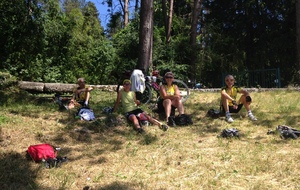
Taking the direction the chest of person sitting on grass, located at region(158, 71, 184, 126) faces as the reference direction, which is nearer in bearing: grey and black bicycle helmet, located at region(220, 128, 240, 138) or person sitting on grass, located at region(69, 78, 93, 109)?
the grey and black bicycle helmet

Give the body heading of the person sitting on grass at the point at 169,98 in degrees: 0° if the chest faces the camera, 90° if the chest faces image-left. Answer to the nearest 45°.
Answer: approximately 0°

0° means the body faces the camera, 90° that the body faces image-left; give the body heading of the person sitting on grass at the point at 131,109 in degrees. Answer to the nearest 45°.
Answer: approximately 315°

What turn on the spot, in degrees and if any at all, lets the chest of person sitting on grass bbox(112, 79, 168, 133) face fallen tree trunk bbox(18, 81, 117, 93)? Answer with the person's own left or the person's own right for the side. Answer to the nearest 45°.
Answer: approximately 180°

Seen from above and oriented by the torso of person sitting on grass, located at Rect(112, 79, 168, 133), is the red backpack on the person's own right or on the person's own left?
on the person's own right

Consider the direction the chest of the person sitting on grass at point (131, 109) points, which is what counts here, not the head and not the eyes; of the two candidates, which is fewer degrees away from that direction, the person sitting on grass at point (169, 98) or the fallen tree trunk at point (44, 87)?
the person sitting on grass

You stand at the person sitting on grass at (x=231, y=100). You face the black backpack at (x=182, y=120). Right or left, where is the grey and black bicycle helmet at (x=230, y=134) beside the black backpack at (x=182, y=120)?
left

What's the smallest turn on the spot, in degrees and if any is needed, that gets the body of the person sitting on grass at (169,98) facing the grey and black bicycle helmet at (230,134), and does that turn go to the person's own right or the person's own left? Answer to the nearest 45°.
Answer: approximately 45° to the person's own left

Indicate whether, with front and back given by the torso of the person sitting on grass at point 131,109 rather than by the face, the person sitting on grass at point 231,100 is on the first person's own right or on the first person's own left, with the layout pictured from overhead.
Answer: on the first person's own left
